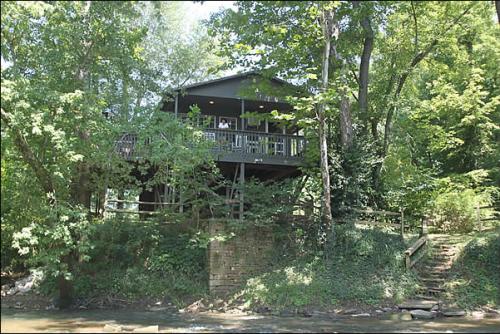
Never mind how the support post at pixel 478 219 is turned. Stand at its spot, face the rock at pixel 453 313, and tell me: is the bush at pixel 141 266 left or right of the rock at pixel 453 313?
right

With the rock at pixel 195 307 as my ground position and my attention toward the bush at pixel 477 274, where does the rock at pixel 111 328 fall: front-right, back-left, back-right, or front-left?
back-right

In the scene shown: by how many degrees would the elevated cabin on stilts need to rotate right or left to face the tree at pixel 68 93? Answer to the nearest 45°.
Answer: approximately 45° to its right

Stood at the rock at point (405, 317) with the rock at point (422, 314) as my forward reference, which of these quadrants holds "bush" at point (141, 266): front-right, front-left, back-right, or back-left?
back-left

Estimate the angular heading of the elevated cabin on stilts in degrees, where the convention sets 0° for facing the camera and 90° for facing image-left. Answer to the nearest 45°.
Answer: approximately 0°

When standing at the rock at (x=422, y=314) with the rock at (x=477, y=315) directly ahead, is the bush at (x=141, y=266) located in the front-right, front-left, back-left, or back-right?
back-left

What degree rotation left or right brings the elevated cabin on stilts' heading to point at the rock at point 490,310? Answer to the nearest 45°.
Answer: approximately 45° to its left

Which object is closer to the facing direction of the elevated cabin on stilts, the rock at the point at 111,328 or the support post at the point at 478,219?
the rock

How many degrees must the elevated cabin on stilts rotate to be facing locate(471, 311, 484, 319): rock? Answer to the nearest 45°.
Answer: approximately 45° to its left

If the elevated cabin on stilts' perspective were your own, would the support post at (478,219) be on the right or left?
on its left
